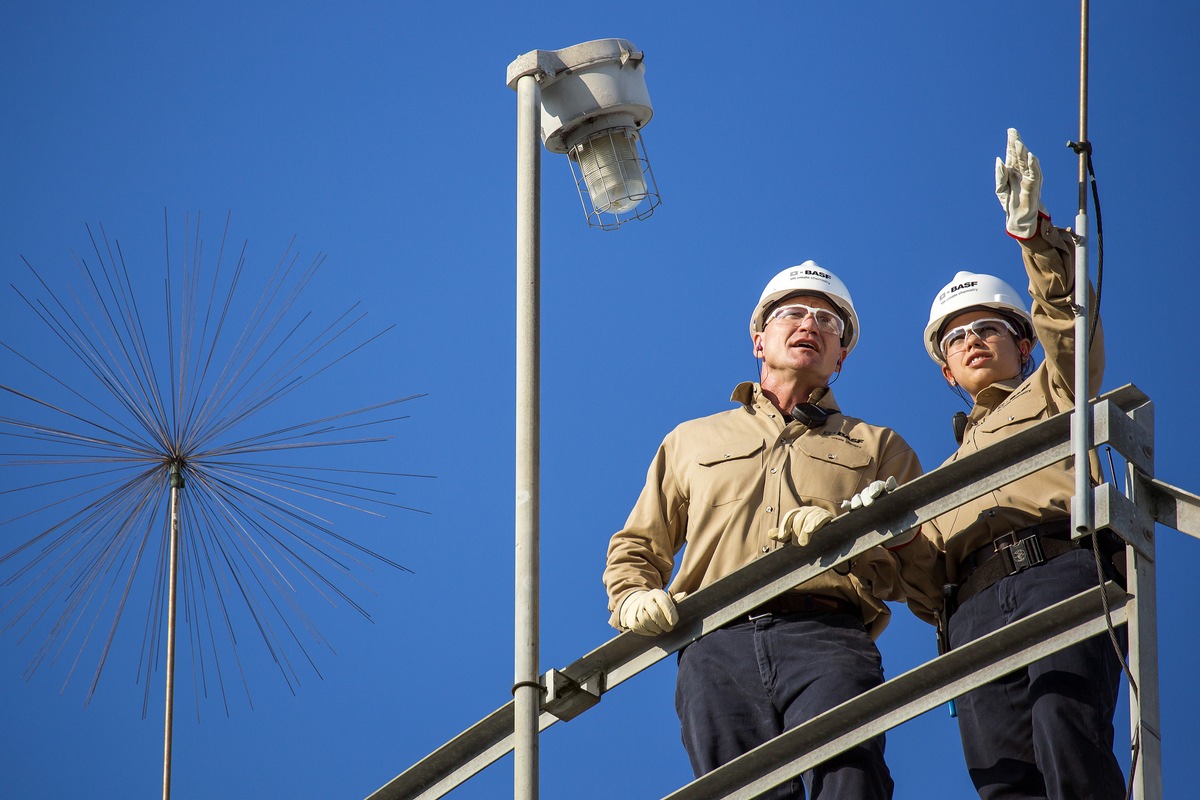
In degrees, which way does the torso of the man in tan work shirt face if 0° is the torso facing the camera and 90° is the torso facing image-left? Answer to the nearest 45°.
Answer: approximately 0°

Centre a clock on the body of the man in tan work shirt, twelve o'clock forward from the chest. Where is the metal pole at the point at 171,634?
The metal pole is roughly at 3 o'clock from the man in tan work shirt.

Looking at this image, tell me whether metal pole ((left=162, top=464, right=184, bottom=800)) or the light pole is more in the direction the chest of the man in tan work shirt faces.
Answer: the light pole
